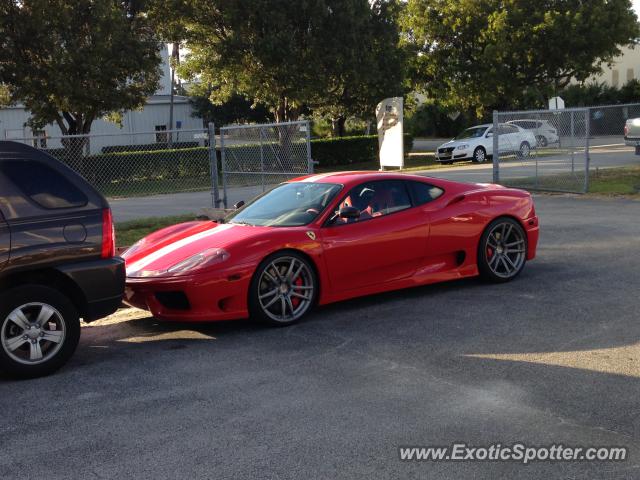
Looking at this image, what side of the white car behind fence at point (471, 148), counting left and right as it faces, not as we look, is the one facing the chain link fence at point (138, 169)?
front

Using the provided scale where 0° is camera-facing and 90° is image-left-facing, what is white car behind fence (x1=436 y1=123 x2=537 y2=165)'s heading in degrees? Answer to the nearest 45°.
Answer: approximately 45°

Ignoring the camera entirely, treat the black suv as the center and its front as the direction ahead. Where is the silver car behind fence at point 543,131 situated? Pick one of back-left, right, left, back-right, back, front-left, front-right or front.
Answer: back-right

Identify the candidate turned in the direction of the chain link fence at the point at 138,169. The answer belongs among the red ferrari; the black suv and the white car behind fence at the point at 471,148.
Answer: the white car behind fence

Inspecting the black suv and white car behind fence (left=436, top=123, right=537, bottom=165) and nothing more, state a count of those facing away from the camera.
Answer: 0

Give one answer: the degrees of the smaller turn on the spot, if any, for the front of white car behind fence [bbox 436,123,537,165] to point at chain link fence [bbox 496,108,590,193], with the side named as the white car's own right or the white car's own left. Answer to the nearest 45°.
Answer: approximately 45° to the white car's own left

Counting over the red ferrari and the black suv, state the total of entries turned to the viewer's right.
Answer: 0

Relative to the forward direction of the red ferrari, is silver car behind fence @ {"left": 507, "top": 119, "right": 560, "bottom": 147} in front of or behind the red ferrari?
behind

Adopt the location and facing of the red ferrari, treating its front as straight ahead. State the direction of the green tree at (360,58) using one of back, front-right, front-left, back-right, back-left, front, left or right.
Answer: back-right

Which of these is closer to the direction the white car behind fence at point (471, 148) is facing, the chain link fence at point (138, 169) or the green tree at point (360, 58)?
the chain link fence

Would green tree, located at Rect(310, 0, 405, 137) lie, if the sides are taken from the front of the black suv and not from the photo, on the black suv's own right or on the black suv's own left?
on the black suv's own right

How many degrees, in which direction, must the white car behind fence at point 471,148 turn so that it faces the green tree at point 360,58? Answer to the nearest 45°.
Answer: approximately 90° to its right

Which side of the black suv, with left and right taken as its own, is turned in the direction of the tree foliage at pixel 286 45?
right

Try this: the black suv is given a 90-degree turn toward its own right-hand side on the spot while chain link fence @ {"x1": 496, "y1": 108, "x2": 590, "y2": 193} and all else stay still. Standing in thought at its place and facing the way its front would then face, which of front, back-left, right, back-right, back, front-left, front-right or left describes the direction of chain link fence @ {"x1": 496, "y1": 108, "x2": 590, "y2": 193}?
front-right

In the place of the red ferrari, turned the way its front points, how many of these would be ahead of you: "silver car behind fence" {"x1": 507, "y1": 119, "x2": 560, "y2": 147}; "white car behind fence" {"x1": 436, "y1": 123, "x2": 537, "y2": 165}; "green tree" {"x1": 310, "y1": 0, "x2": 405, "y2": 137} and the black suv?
1

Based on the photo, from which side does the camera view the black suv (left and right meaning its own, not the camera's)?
left

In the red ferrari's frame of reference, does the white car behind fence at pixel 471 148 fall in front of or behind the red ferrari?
behind
